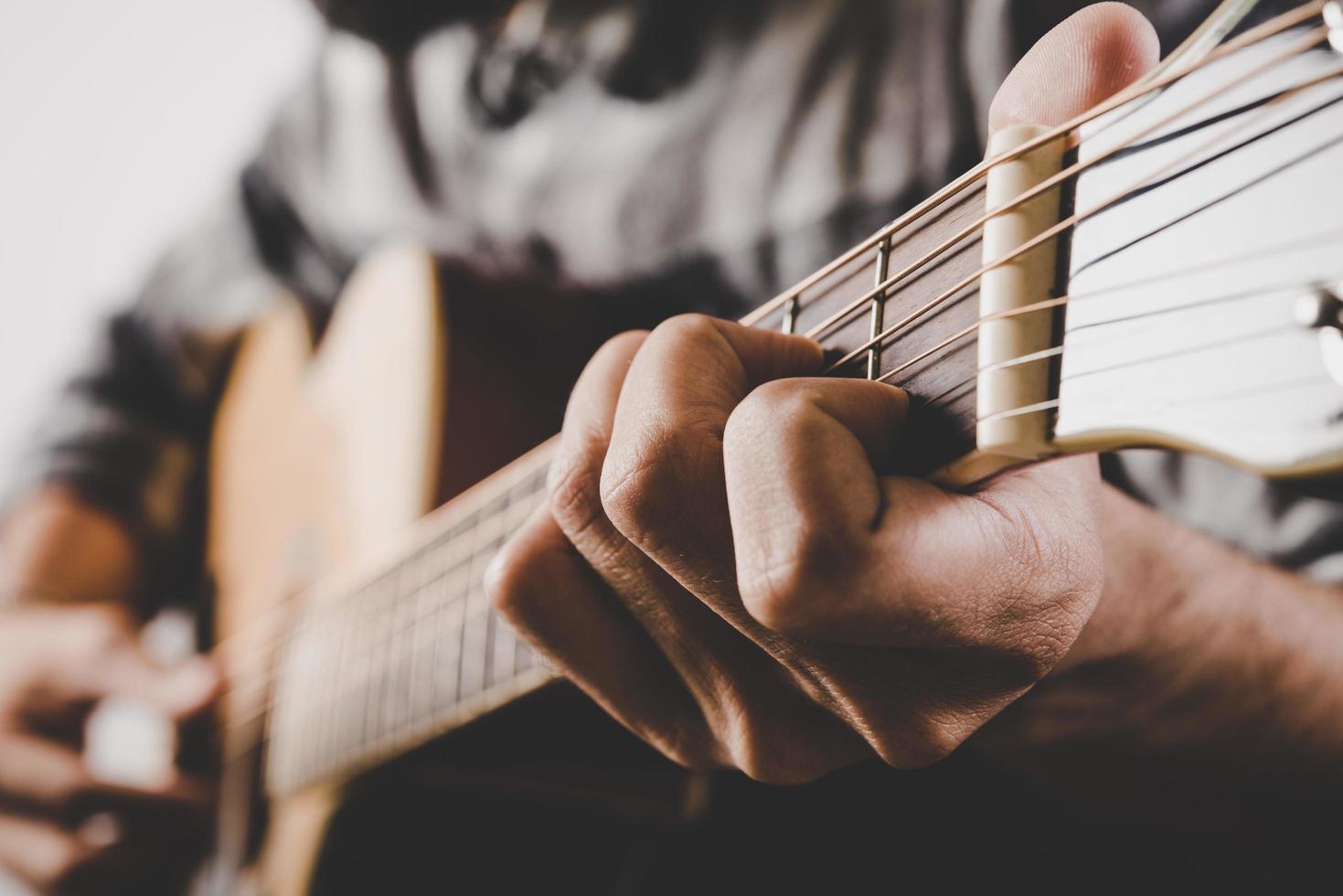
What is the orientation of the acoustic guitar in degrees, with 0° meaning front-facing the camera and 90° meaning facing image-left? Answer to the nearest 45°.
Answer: approximately 45°
